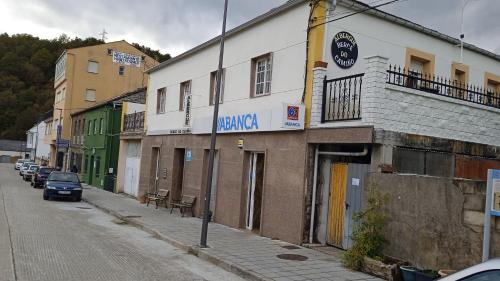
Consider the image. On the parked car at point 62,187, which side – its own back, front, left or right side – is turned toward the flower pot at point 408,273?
front

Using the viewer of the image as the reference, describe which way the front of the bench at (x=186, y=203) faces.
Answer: facing the viewer and to the left of the viewer

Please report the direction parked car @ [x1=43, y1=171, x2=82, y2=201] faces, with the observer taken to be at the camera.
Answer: facing the viewer

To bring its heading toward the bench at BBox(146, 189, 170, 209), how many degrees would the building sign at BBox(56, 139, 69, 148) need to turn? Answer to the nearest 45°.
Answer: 0° — it already faces it

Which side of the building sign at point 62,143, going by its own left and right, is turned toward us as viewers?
front

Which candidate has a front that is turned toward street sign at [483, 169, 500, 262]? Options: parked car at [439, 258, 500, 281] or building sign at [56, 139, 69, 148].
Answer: building sign at [56, 139, 69, 148]

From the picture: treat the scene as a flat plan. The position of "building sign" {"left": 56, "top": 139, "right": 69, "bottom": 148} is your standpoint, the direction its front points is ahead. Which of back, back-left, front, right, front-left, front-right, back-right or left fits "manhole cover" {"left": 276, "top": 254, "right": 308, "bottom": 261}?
front

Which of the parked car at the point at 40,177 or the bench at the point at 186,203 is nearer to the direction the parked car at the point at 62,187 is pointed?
the bench

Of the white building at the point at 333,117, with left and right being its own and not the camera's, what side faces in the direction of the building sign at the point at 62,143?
right
